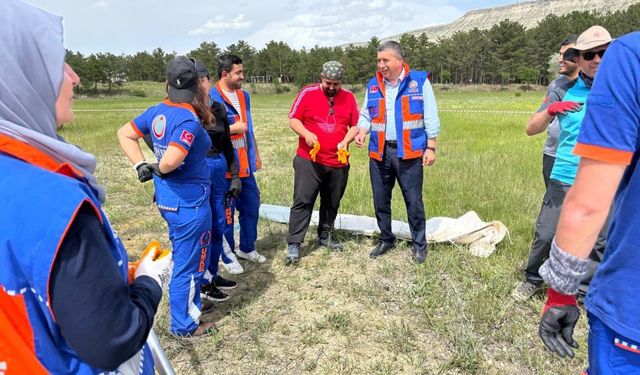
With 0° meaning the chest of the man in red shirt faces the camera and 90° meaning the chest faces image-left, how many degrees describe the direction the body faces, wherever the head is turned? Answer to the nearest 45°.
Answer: approximately 0°

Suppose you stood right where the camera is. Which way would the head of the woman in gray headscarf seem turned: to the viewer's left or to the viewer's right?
to the viewer's right

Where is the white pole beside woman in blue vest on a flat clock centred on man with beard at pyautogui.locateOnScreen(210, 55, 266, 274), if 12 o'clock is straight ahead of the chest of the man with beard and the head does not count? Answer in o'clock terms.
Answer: The white pole beside woman in blue vest is roughly at 2 o'clock from the man with beard.

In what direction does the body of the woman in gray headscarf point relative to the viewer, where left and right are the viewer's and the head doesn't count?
facing away from the viewer and to the right of the viewer

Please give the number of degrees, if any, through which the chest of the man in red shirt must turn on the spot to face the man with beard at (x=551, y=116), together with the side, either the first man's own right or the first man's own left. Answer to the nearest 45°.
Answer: approximately 45° to the first man's own left

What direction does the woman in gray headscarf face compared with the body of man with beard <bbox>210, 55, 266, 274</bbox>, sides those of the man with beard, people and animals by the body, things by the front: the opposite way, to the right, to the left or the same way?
to the left

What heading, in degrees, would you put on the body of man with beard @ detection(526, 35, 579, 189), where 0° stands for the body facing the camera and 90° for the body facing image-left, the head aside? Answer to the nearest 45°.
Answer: approximately 45°

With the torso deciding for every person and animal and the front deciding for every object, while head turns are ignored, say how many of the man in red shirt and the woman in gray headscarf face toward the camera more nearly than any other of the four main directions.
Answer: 1

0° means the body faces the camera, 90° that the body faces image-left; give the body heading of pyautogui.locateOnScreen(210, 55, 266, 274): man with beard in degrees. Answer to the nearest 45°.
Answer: approximately 315°

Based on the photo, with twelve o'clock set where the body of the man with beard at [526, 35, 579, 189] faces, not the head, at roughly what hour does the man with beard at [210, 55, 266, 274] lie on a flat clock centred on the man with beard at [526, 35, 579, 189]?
the man with beard at [210, 55, 266, 274] is roughly at 1 o'clock from the man with beard at [526, 35, 579, 189].
